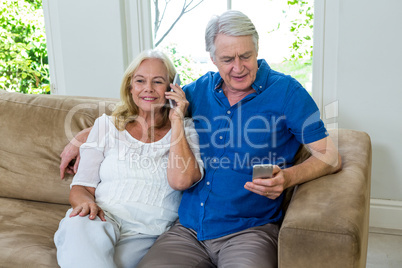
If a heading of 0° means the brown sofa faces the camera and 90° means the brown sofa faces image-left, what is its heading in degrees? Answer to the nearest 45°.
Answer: approximately 0°

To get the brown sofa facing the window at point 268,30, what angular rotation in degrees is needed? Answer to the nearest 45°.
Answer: approximately 135° to its left
